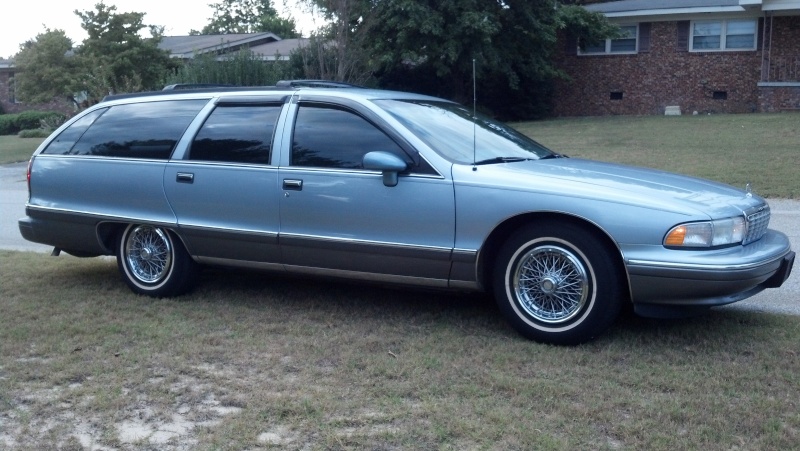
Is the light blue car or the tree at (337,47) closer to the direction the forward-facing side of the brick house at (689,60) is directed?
the light blue car

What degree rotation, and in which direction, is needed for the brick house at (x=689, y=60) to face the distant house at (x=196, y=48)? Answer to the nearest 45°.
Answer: approximately 90° to its right

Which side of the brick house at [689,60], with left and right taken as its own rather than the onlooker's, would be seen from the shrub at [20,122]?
right

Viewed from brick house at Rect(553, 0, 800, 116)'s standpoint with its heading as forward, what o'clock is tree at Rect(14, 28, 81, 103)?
The tree is roughly at 3 o'clock from the brick house.

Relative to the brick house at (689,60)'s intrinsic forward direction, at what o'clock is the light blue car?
The light blue car is roughly at 12 o'clock from the brick house.

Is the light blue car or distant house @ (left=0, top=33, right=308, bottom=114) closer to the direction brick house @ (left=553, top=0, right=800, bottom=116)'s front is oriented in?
the light blue car

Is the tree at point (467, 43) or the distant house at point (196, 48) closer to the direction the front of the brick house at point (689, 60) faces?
the tree

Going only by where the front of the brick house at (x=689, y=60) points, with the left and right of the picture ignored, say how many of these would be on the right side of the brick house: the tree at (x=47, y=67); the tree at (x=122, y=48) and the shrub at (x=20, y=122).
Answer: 3

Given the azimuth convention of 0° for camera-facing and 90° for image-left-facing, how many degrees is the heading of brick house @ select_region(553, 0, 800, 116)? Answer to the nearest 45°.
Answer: approximately 0°

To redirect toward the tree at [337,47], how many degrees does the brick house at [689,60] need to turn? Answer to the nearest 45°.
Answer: approximately 45° to its right

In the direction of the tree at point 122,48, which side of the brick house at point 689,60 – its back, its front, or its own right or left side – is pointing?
right
